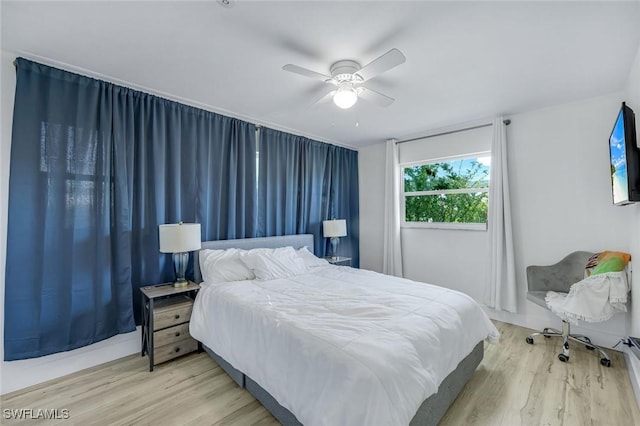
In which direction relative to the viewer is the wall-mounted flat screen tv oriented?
to the viewer's left

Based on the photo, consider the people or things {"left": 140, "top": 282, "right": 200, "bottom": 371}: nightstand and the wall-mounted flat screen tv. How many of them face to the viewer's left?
1

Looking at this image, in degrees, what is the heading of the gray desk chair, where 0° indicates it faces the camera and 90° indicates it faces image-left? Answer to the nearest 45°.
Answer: approximately 45°

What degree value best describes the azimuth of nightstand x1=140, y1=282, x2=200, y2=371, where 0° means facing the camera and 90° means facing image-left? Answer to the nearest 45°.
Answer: approximately 315°

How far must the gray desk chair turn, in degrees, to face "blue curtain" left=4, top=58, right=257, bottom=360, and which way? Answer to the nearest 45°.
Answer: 0° — it already faces it
